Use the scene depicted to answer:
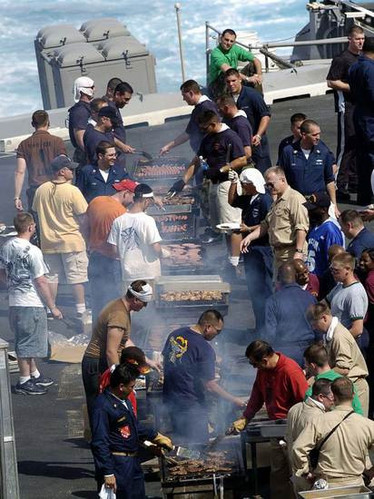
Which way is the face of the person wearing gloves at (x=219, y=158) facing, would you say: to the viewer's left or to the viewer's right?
to the viewer's left

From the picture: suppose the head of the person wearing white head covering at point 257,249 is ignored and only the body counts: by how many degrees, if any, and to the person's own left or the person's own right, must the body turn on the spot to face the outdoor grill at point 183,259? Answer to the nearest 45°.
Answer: approximately 45° to the person's own right

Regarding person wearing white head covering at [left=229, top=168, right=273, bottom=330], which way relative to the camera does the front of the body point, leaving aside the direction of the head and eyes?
to the viewer's left

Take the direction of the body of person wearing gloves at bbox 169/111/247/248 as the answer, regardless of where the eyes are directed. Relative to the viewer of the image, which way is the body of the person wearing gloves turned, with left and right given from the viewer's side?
facing the viewer and to the left of the viewer

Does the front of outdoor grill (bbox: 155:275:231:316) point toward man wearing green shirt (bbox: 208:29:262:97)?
no

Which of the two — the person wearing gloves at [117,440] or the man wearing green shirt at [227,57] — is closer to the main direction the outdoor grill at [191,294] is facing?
the person wearing gloves

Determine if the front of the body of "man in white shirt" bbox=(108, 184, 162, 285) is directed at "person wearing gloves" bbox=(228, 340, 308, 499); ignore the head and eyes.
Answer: no

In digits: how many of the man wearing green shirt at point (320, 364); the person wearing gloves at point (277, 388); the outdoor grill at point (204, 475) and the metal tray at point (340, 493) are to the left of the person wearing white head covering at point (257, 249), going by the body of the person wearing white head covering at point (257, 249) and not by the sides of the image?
4
